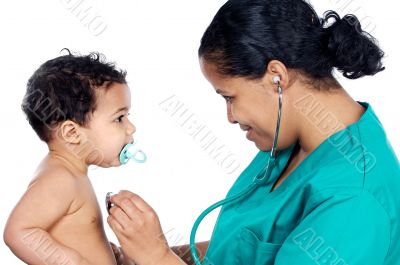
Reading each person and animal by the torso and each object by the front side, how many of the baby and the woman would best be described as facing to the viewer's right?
1

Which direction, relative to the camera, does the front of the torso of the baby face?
to the viewer's right

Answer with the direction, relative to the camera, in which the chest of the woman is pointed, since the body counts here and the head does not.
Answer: to the viewer's left

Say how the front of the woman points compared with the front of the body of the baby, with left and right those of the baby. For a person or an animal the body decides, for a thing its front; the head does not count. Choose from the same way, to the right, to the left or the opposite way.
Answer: the opposite way

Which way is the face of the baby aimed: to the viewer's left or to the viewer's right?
to the viewer's right
